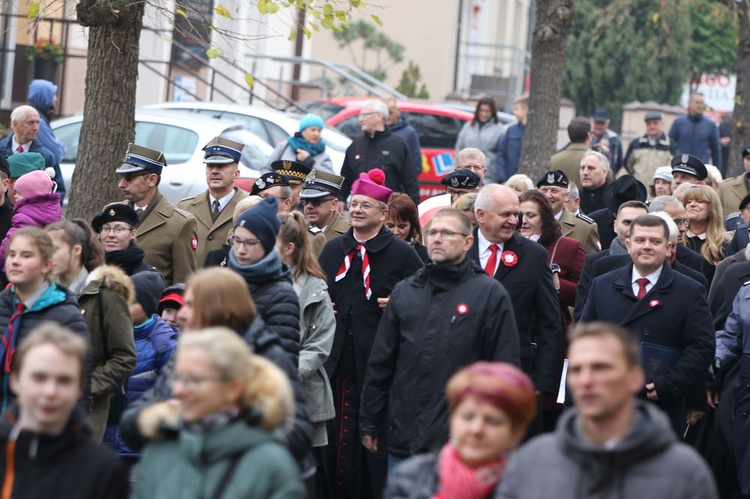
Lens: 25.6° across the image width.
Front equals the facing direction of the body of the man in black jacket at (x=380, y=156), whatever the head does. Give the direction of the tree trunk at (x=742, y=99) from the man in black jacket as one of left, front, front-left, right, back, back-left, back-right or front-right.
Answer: back

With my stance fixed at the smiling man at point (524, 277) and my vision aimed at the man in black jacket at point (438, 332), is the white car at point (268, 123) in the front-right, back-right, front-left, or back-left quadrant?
back-right

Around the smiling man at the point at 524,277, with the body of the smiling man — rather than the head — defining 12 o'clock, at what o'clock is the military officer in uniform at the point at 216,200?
The military officer in uniform is roughly at 3 o'clock from the smiling man.
